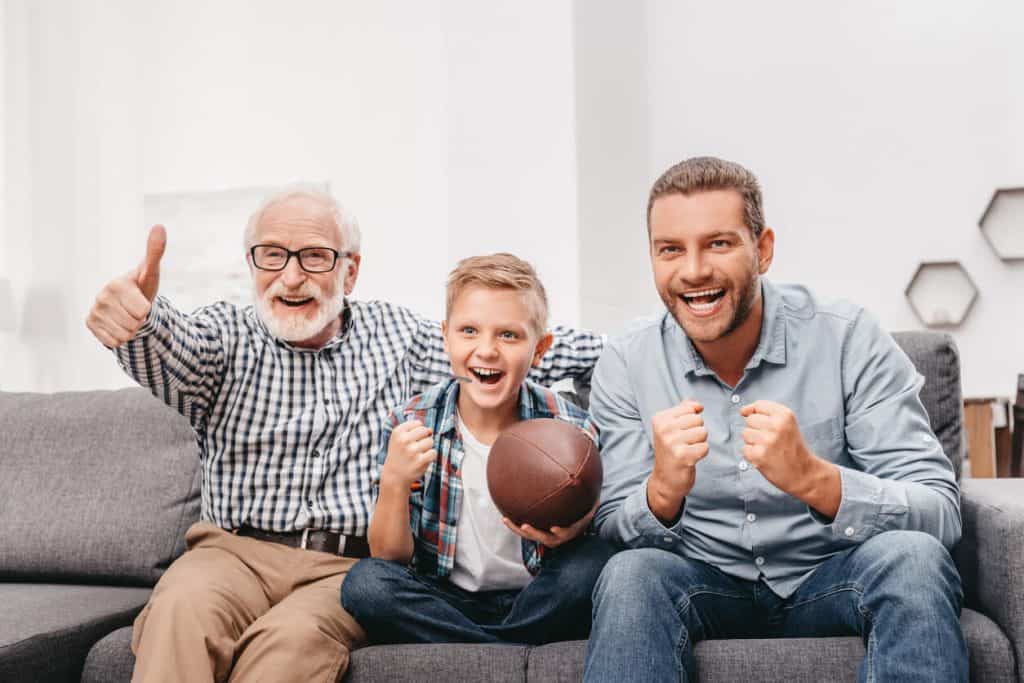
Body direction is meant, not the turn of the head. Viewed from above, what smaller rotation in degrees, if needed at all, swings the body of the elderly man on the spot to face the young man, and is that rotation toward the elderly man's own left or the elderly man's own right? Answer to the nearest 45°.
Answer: approximately 45° to the elderly man's own left

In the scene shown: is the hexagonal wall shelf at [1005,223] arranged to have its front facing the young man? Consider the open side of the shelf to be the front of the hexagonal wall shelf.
yes

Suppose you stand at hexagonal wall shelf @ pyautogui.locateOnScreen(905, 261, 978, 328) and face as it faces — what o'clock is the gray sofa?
The gray sofa is roughly at 1 o'clock from the hexagonal wall shelf.

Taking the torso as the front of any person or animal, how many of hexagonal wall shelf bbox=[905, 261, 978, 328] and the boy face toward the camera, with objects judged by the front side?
2

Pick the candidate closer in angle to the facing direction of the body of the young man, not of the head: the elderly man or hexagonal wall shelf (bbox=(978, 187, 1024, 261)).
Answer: the elderly man

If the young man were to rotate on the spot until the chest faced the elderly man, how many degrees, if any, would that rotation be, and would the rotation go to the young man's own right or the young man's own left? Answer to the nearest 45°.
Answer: approximately 90° to the young man's own right

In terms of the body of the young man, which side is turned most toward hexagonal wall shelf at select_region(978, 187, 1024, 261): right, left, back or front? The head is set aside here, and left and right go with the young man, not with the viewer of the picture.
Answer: back

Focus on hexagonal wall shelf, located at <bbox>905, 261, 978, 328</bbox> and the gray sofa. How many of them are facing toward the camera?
2

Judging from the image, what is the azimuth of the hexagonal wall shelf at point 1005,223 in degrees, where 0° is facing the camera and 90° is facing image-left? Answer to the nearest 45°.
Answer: approximately 0°
